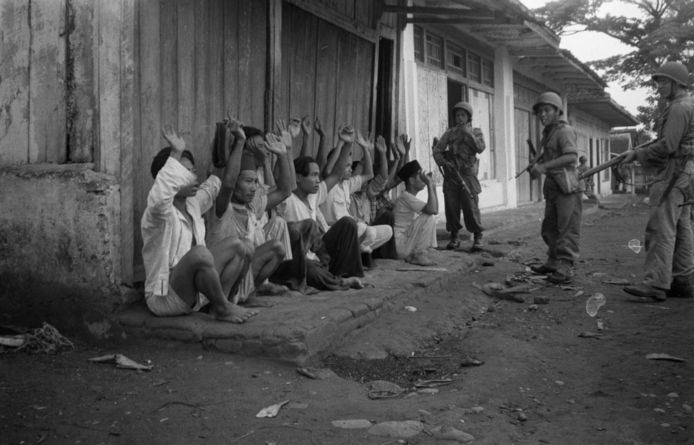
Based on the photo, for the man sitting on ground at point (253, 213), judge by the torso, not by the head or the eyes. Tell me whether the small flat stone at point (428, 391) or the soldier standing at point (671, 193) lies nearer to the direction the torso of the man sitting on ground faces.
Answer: the small flat stone

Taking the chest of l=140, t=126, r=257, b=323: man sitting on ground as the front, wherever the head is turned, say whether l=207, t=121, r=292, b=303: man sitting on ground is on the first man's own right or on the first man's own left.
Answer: on the first man's own left

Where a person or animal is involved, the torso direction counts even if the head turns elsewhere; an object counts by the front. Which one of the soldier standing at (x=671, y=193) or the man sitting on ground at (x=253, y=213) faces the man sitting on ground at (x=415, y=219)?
the soldier standing

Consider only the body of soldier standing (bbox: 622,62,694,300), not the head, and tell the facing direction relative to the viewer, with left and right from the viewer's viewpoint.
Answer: facing to the left of the viewer

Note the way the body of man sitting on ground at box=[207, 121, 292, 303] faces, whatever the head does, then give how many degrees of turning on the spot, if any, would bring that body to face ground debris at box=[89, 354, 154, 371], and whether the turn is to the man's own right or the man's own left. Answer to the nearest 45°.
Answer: approximately 90° to the man's own right

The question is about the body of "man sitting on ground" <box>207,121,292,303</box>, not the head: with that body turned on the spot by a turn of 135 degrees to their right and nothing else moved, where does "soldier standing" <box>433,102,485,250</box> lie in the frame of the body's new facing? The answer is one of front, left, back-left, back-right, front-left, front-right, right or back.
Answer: back-right

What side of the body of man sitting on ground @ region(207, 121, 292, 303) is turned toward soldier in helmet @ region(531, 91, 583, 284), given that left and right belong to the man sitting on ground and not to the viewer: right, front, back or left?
left

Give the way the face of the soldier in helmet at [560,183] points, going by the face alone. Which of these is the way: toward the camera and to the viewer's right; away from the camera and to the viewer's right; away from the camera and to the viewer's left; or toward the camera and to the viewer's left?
toward the camera and to the viewer's left

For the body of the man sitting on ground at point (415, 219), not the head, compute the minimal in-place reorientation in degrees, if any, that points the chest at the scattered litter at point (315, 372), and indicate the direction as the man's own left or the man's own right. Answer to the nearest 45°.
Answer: approximately 90° to the man's own right

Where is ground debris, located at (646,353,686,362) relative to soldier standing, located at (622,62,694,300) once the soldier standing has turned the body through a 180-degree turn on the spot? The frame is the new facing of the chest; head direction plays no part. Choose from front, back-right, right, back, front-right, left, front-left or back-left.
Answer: right
